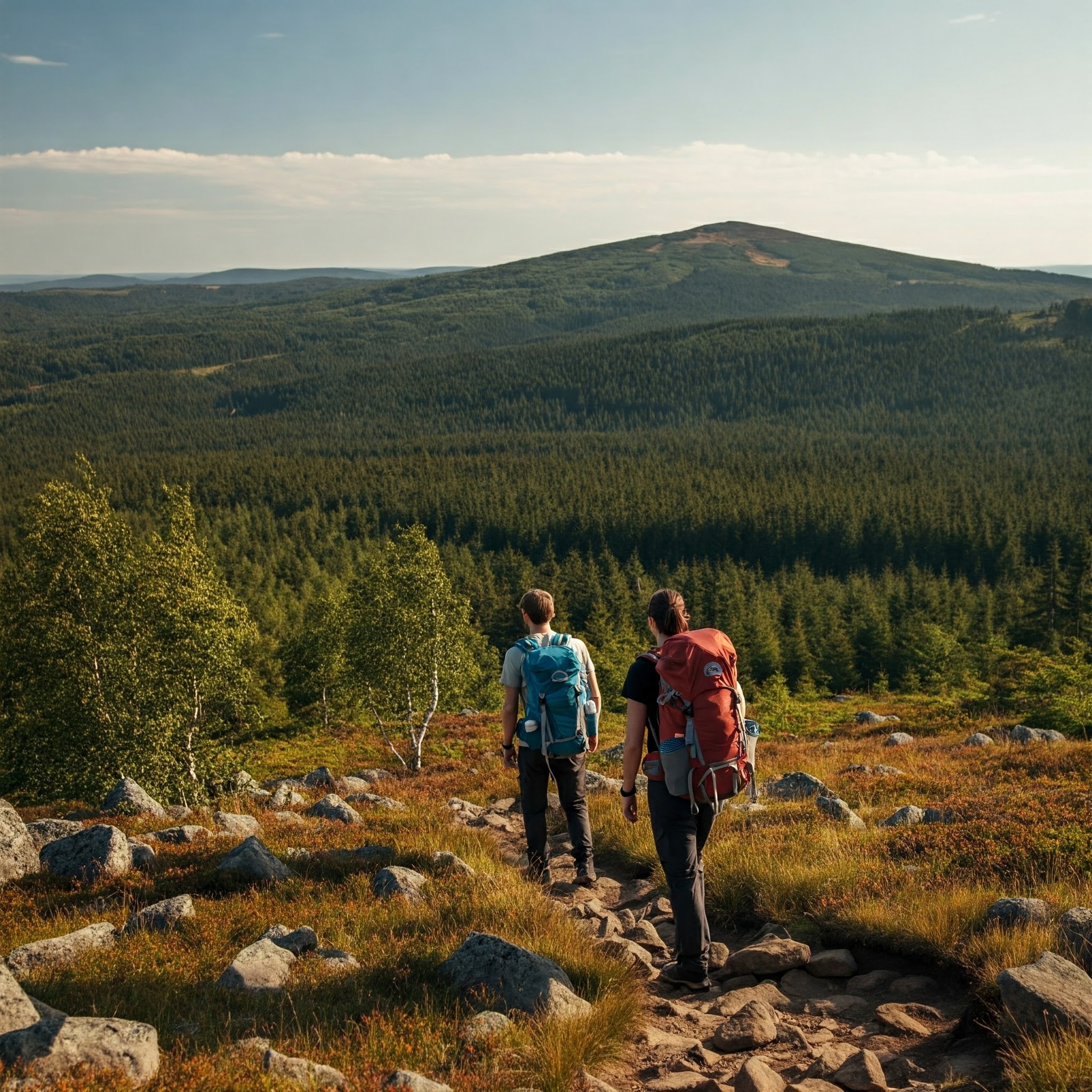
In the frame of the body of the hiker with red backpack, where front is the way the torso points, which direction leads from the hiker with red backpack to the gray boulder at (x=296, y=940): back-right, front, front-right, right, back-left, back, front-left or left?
front-left

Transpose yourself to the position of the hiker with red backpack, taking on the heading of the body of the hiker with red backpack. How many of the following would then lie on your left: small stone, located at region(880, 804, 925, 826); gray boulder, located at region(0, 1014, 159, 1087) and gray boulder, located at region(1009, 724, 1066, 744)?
1

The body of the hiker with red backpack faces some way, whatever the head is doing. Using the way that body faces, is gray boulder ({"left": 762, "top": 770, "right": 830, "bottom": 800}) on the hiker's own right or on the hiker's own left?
on the hiker's own right

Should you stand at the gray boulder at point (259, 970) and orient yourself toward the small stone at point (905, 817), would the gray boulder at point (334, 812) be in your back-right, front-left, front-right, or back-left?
front-left

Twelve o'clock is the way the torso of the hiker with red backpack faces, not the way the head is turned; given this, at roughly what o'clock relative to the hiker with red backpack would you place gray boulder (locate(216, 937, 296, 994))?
The gray boulder is roughly at 10 o'clock from the hiker with red backpack.

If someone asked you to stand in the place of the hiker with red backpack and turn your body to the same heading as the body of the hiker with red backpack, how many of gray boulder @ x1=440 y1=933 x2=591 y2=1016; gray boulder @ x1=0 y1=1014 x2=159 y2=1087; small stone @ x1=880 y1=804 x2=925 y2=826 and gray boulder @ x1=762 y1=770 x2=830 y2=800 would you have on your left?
2

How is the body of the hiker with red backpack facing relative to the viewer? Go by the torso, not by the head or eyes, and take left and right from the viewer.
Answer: facing away from the viewer and to the left of the viewer

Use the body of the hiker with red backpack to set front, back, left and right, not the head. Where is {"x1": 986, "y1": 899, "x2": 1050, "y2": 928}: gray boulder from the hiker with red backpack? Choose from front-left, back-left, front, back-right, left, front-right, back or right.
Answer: back-right

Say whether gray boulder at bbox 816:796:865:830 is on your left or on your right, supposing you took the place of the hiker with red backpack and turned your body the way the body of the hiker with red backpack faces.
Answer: on your right
